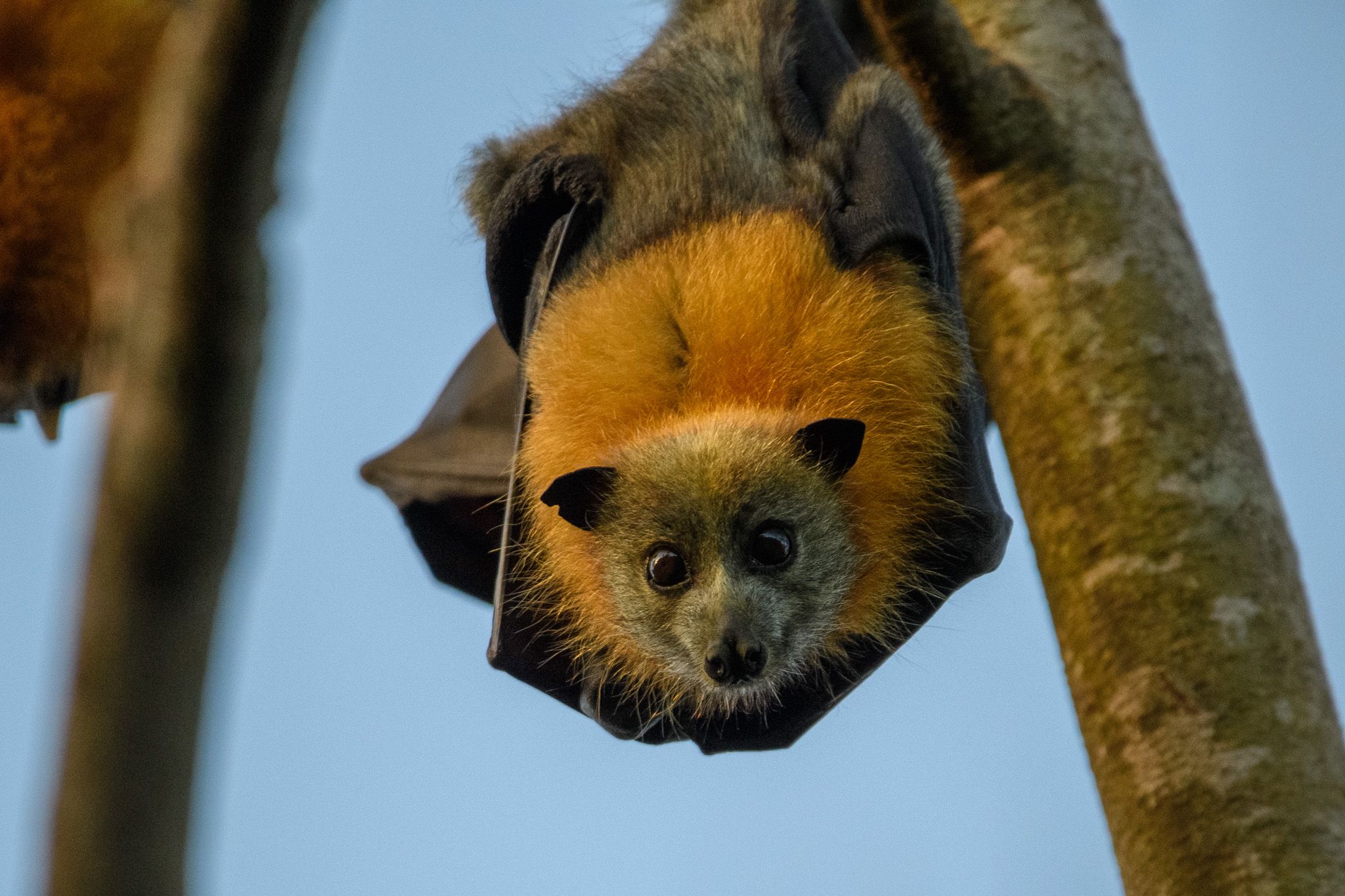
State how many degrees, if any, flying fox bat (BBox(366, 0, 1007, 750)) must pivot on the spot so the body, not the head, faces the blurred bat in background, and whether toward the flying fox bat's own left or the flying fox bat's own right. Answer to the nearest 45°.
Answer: approximately 90° to the flying fox bat's own right

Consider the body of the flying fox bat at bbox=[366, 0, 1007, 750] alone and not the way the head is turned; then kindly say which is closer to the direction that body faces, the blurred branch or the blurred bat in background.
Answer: the blurred branch
